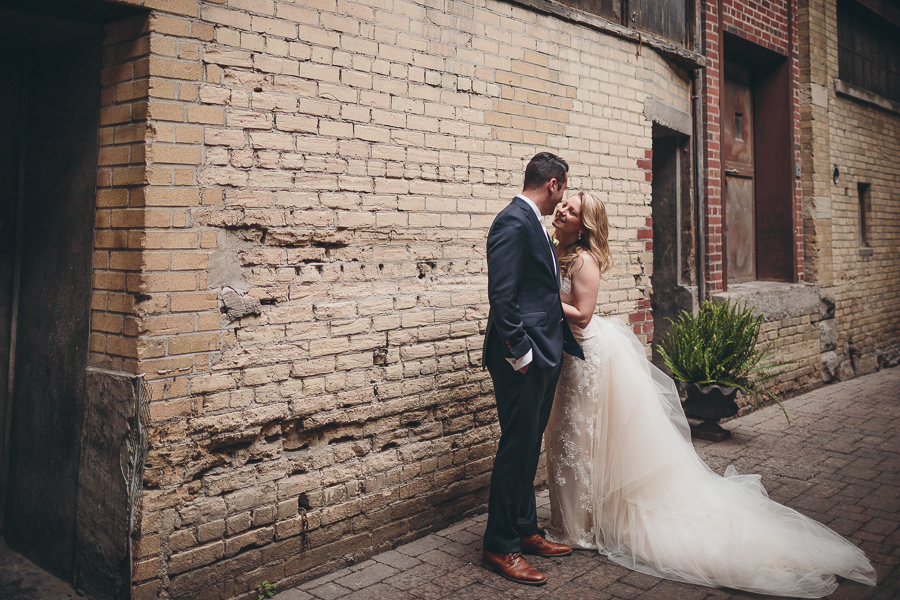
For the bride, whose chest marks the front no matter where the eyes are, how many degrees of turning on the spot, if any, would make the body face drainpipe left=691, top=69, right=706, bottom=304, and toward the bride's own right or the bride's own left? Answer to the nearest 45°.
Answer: approximately 90° to the bride's own right

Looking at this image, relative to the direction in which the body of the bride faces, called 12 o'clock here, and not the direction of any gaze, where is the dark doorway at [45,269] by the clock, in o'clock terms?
The dark doorway is roughly at 11 o'clock from the bride.

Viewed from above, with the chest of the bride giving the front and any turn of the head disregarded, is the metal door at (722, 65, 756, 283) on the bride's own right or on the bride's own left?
on the bride's own right

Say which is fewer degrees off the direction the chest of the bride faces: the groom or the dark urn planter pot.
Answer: the groom

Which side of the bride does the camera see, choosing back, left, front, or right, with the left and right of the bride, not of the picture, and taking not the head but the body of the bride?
left

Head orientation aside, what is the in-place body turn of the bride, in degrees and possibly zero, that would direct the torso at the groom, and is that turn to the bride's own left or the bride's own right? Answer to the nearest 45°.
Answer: approximately 45° to the bride's own left

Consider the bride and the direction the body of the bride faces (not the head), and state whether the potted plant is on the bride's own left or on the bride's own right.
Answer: on the bride's own right
